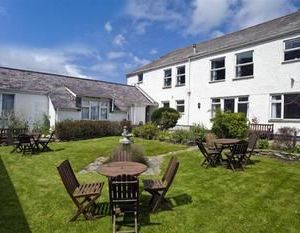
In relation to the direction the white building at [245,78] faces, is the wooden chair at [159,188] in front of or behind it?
in front

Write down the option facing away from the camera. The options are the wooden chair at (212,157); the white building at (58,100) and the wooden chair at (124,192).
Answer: the wooden chair at (124,192)

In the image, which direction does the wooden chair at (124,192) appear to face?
away from the camera

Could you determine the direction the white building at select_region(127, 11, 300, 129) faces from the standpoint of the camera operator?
facing the viewer and to the left of the viewer

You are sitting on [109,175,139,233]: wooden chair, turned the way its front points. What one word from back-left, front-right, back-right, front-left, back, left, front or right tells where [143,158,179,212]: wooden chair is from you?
front-right

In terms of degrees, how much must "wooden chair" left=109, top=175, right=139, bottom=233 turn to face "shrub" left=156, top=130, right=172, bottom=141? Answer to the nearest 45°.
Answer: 0° — it already faces it

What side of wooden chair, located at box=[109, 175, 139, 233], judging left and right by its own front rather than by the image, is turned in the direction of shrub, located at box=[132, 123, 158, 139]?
front

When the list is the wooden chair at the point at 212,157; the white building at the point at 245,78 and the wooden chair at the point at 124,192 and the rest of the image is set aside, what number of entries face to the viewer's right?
1

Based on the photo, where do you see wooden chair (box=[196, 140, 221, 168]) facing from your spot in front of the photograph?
facing to the right of the viewer

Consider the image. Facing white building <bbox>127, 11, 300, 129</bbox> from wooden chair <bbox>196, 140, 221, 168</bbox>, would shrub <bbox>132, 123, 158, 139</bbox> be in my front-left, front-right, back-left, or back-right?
front-left

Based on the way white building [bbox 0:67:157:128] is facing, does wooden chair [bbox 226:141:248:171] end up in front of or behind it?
in front

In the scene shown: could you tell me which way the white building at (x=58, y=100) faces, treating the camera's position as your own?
facing the viewer and to the right of the viewer

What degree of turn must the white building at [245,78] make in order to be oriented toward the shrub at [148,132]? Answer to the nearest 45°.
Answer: approximately 45° to its right

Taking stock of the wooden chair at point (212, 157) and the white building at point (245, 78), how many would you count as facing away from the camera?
0

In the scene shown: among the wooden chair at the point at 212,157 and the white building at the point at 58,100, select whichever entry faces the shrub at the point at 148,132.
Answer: the white building
